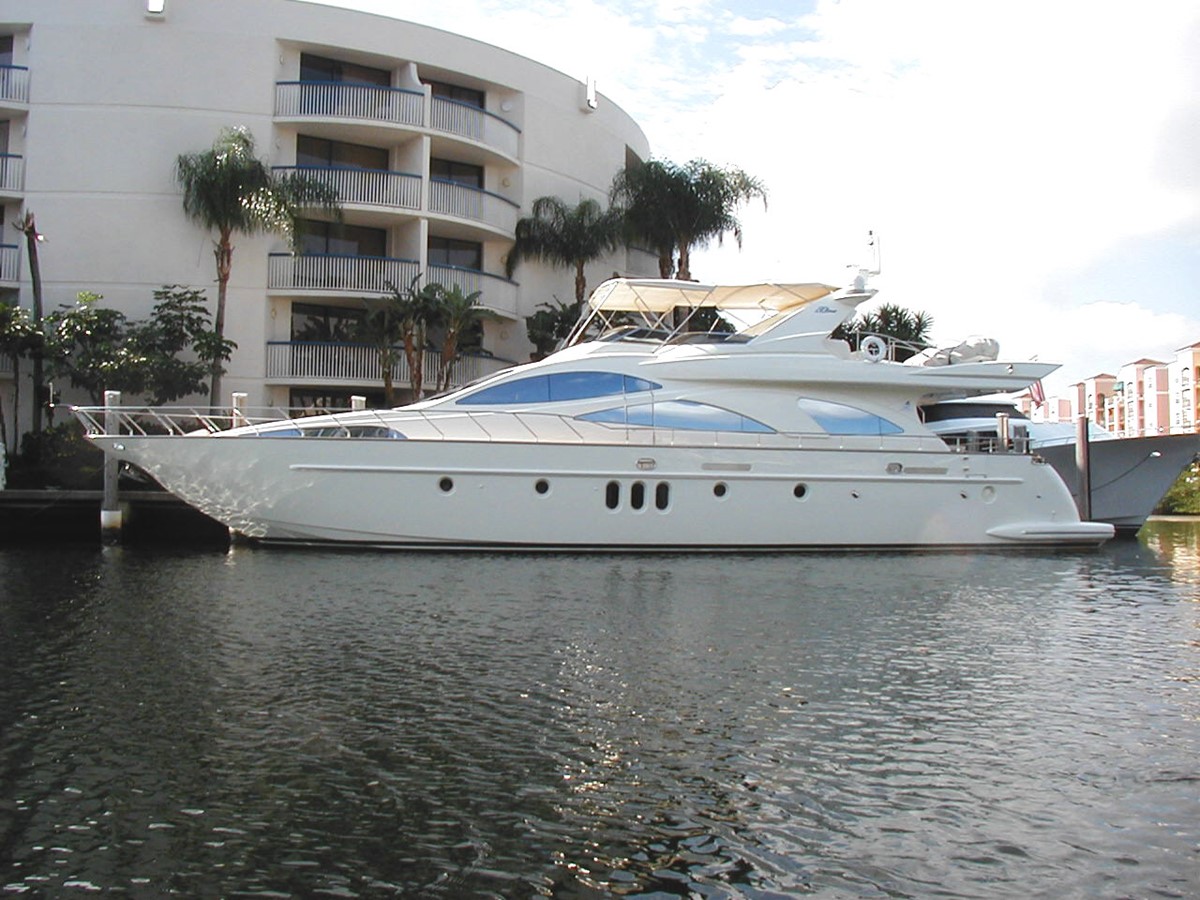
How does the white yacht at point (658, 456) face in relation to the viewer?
to the viewer's left

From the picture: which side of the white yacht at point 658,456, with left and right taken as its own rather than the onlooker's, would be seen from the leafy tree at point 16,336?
front

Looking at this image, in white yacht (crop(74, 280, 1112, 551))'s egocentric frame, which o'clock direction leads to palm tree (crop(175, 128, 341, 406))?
The palm tree is roughly at 1 o'clock from the white yacht.

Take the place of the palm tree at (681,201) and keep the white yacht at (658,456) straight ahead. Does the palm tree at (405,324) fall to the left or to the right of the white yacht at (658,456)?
right

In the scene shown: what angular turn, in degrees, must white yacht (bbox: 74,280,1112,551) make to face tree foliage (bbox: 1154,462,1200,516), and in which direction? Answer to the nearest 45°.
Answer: approximately 135° to its right

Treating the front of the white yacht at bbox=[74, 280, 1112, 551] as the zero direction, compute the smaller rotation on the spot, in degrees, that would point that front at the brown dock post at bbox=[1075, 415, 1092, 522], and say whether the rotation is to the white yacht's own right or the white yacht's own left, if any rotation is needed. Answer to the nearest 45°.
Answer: approximately 135° to the white yacht's own right

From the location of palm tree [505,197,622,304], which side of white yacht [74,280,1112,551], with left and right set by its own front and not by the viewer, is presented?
right

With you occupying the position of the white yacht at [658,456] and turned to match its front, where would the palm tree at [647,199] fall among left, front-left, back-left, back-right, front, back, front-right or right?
right

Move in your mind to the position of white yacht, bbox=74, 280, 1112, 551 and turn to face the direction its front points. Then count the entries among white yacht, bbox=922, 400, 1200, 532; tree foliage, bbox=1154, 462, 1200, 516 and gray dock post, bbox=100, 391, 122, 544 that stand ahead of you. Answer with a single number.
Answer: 1

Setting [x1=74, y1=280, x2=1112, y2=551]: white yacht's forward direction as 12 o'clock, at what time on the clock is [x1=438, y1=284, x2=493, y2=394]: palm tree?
The palm tree is roughly at 2 o'clock from the white yacht.

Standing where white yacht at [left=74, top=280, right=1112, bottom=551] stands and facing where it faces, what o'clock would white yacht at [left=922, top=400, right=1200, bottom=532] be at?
white yacht at [left=922, top=400, right=1200, bottom=532] is roughly at 5 o'clock from white yacht at [left=74, top=280, right=1112, bottom=551].

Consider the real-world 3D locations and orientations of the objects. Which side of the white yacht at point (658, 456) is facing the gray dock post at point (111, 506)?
front
